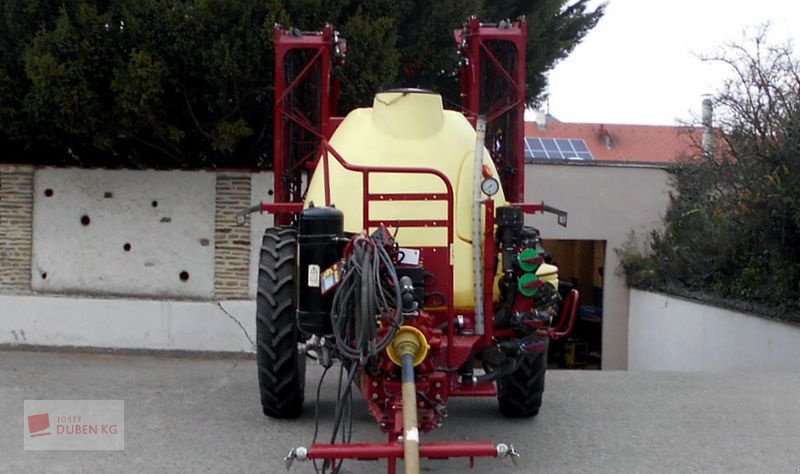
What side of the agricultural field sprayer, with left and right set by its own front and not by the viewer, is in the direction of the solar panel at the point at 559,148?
back

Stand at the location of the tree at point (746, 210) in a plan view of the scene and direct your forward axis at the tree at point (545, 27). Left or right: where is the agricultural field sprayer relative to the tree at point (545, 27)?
left

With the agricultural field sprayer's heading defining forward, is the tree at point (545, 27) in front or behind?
behind

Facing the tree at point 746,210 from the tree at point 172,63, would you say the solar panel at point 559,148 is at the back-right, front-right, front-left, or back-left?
front-left

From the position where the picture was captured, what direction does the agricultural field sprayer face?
facing the viewer

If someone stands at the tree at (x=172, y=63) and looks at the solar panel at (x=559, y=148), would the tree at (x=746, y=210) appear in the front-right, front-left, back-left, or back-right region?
front-right

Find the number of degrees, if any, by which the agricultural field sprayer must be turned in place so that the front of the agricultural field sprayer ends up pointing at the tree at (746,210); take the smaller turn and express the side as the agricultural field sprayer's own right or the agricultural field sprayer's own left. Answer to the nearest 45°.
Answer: approximately 135° to the agricultural field sprayer's own left
